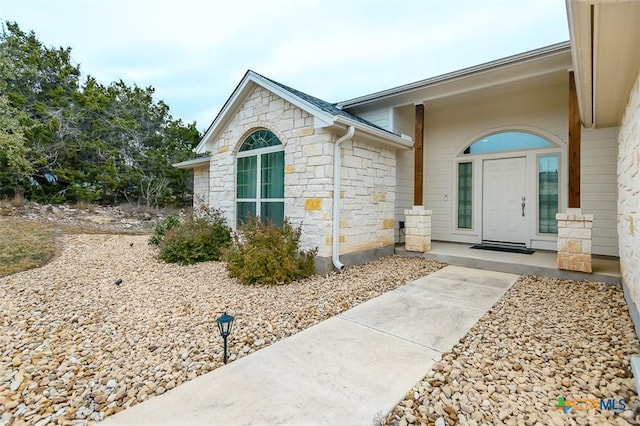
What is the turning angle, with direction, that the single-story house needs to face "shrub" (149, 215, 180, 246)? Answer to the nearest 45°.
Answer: approximately 45° to its right

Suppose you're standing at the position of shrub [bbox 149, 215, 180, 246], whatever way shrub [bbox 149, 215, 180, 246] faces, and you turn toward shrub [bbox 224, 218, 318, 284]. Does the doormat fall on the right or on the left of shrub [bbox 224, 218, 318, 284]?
left

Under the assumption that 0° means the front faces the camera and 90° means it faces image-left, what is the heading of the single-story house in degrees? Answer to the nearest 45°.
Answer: approximately 45°

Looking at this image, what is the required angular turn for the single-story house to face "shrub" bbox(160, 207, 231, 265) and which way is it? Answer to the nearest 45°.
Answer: approximately 45° to its right
